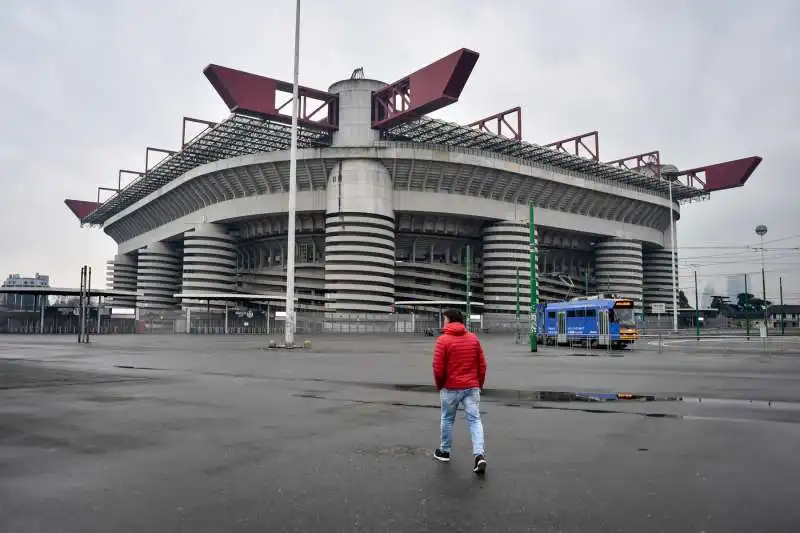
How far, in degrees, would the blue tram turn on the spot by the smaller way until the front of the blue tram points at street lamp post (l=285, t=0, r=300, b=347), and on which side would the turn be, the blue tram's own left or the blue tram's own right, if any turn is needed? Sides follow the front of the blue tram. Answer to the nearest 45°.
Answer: approximately 90° to the blue tram's own right

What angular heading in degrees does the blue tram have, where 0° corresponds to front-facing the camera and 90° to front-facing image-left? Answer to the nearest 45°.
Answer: approximately 315°

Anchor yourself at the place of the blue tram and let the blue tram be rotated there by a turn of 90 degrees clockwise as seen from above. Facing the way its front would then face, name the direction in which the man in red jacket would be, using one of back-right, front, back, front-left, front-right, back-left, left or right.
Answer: front-left
